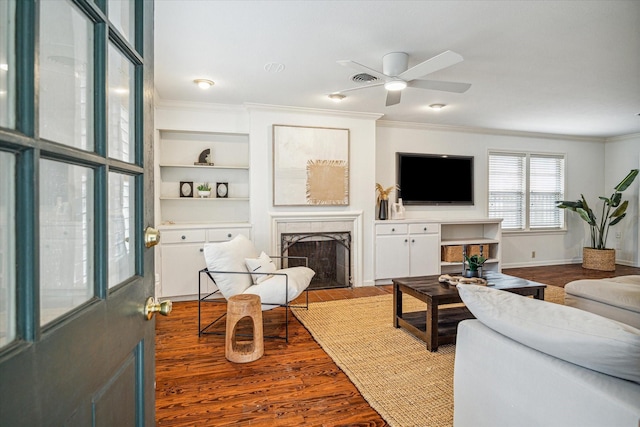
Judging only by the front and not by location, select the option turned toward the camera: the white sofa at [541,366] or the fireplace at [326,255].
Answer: the fireplace

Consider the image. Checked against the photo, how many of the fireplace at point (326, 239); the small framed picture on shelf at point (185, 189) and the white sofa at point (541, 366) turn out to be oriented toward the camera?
2

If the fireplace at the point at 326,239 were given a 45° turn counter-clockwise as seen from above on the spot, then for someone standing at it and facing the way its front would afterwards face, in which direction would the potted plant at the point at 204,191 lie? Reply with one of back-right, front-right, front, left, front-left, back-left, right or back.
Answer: back-right

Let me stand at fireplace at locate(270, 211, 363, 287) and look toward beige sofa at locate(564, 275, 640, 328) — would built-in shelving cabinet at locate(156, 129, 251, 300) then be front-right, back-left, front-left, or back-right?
back-right

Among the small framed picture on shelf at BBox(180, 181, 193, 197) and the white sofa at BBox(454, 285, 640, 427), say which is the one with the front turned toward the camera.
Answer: the small framed picture on shelf

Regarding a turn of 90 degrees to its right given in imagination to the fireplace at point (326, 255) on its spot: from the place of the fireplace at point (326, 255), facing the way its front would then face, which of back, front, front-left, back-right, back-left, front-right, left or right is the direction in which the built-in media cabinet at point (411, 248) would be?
back

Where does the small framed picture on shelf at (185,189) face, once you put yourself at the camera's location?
facing the viewer

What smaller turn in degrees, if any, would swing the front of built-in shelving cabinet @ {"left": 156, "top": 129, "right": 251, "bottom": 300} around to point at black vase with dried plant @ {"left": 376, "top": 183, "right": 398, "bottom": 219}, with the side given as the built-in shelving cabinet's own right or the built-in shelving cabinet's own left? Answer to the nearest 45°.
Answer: approximately 90° to the built-in shelving cabinet's own left

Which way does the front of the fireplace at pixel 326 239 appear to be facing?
toward the camera

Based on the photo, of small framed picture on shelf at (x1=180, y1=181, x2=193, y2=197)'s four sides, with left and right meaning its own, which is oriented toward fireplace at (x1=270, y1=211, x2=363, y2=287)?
left

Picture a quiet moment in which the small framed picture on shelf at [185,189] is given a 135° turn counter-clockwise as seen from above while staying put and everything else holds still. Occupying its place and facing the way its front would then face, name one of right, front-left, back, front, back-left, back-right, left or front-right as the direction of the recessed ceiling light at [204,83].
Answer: back-right

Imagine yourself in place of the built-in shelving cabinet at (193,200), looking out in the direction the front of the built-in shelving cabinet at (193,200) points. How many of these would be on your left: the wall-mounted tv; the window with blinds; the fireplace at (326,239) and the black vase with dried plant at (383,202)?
4

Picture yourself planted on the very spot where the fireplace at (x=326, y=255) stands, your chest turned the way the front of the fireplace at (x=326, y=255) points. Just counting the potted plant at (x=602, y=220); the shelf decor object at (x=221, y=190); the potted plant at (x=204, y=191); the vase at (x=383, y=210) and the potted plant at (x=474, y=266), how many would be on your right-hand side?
2

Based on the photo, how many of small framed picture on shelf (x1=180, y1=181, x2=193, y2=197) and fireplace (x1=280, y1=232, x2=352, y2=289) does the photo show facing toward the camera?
2

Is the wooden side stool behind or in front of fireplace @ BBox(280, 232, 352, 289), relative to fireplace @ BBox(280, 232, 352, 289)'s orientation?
in front
